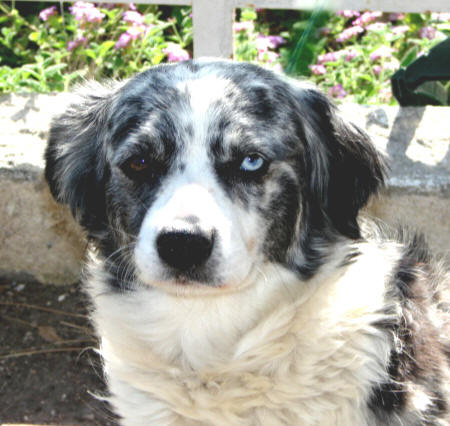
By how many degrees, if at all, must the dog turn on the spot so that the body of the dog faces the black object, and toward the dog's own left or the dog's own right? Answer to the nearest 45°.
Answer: approximately 180°

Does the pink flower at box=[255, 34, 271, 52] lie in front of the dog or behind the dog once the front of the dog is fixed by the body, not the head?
behind

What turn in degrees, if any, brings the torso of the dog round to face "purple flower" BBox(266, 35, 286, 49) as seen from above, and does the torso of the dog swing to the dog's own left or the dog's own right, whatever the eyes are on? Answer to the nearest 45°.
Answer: approximately 135° to the dog's own right

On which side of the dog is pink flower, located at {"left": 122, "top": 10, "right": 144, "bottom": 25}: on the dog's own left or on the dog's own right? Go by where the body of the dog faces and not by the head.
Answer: on the dog's own right

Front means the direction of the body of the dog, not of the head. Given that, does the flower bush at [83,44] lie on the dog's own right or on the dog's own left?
on the dog's own right

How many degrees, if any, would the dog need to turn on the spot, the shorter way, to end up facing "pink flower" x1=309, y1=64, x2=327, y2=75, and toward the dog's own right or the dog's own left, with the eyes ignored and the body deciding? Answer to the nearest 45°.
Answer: approximately 135° to the dog's own right

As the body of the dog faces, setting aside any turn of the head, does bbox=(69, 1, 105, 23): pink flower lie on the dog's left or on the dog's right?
on the dog's right

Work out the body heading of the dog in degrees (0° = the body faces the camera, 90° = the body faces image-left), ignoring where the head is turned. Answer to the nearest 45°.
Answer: approximately 45°

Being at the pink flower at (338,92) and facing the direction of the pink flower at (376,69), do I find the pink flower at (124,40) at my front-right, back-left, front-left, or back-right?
back-left

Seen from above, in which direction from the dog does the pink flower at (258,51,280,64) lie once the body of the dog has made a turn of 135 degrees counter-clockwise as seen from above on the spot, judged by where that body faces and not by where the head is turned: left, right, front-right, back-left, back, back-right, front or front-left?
left
